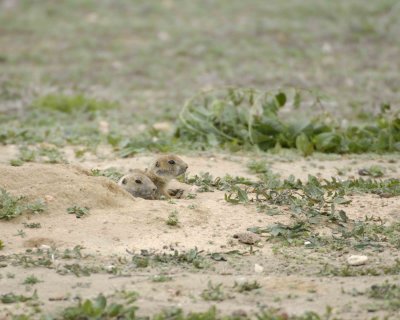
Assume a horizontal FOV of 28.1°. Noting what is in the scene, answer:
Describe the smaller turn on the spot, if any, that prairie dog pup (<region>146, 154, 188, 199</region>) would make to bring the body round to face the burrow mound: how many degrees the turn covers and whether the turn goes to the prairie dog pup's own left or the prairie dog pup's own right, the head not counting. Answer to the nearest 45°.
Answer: approximately 135° to the prairie dog pup's own right

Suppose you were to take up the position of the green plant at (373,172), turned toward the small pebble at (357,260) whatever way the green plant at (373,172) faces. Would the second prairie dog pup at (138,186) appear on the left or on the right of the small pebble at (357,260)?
right

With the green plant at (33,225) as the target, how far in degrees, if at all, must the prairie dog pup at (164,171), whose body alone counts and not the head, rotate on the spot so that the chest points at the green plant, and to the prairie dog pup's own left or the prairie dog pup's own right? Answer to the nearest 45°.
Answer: approximately 135° to the prairie dog pup's own right
